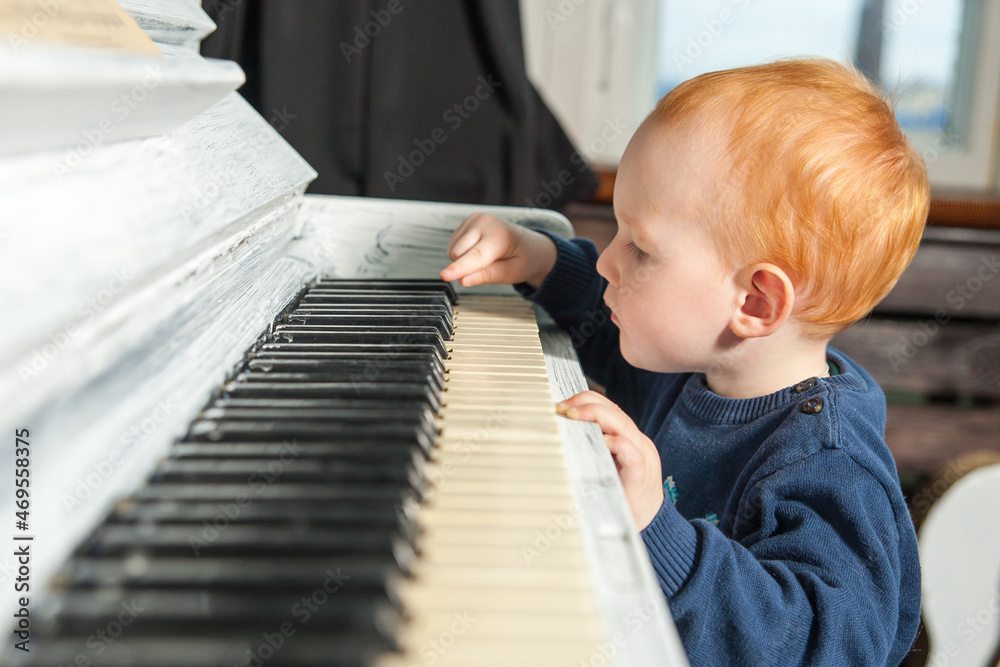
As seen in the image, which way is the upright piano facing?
to the viewer's right

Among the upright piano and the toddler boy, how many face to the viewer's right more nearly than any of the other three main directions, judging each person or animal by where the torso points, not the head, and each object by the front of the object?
1

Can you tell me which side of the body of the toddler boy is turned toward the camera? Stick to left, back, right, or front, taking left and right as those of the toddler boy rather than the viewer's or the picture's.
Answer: left

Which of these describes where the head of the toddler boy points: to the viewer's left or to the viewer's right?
to the viewer's left

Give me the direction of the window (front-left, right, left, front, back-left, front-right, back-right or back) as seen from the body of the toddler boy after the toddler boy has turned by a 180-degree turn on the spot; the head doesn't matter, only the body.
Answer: left

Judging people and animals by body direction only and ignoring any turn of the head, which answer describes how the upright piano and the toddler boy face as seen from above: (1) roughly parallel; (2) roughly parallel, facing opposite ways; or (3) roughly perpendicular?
roughly parallel, facing opposite ways

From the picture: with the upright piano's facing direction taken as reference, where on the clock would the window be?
The window is roughly at 10 o'clock from the upright piano.
